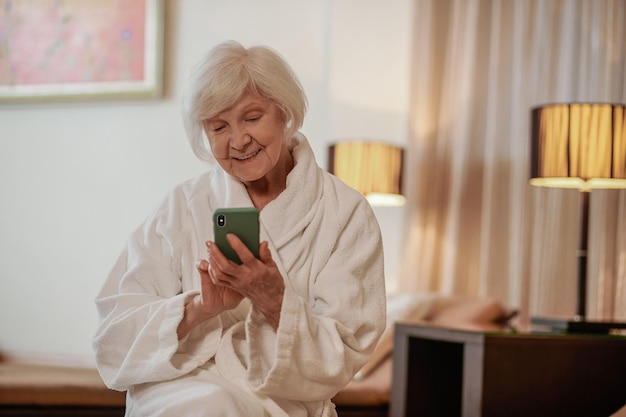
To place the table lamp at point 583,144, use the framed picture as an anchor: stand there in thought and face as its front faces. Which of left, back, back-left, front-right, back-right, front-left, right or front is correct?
front-left

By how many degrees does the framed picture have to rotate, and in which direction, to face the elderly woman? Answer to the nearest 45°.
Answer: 0° — it already faces them

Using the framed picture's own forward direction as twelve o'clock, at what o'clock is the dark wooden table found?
The dark wooden table is roughly at 11 o'clock from the framed picture.

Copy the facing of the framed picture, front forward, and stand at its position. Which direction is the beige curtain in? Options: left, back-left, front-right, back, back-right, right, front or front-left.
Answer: front-left

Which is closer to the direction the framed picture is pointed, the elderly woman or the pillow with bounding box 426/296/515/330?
the elderly woman

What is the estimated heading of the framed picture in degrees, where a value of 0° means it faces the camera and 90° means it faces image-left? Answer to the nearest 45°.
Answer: approximately 0°
